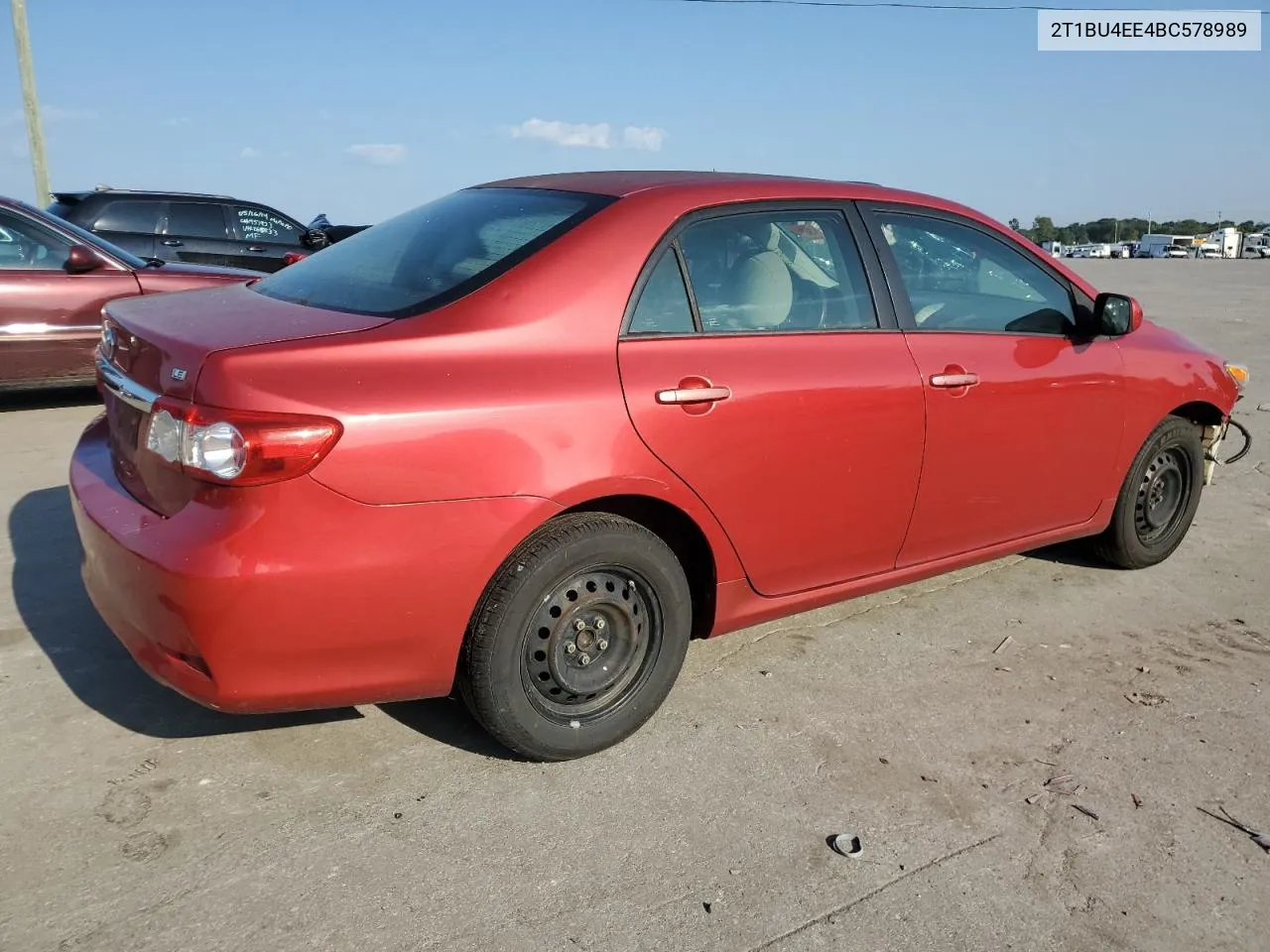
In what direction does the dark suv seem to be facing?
to the viewer's right

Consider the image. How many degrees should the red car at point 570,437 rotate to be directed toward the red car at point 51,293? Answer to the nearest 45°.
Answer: approximately 90° to its left

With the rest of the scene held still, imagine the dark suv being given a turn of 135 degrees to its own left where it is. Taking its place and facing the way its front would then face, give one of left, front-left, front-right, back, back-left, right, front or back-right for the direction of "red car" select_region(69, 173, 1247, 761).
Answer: back-left

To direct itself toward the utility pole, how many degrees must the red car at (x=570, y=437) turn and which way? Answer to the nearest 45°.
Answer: approximately 90° to its left

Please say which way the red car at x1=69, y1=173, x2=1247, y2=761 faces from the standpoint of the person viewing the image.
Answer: facing away from the viewer and to the right of the viewer

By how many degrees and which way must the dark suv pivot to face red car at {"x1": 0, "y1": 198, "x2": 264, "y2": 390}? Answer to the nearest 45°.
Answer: approximately 90° to its right

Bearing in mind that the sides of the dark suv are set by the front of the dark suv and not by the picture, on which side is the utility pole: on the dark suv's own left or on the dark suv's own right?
on the dark suv's own left
